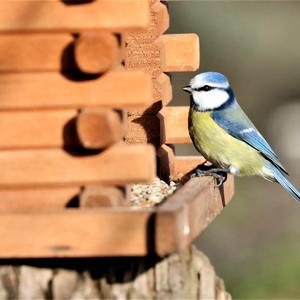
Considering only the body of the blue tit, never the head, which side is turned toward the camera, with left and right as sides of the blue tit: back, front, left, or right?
left
